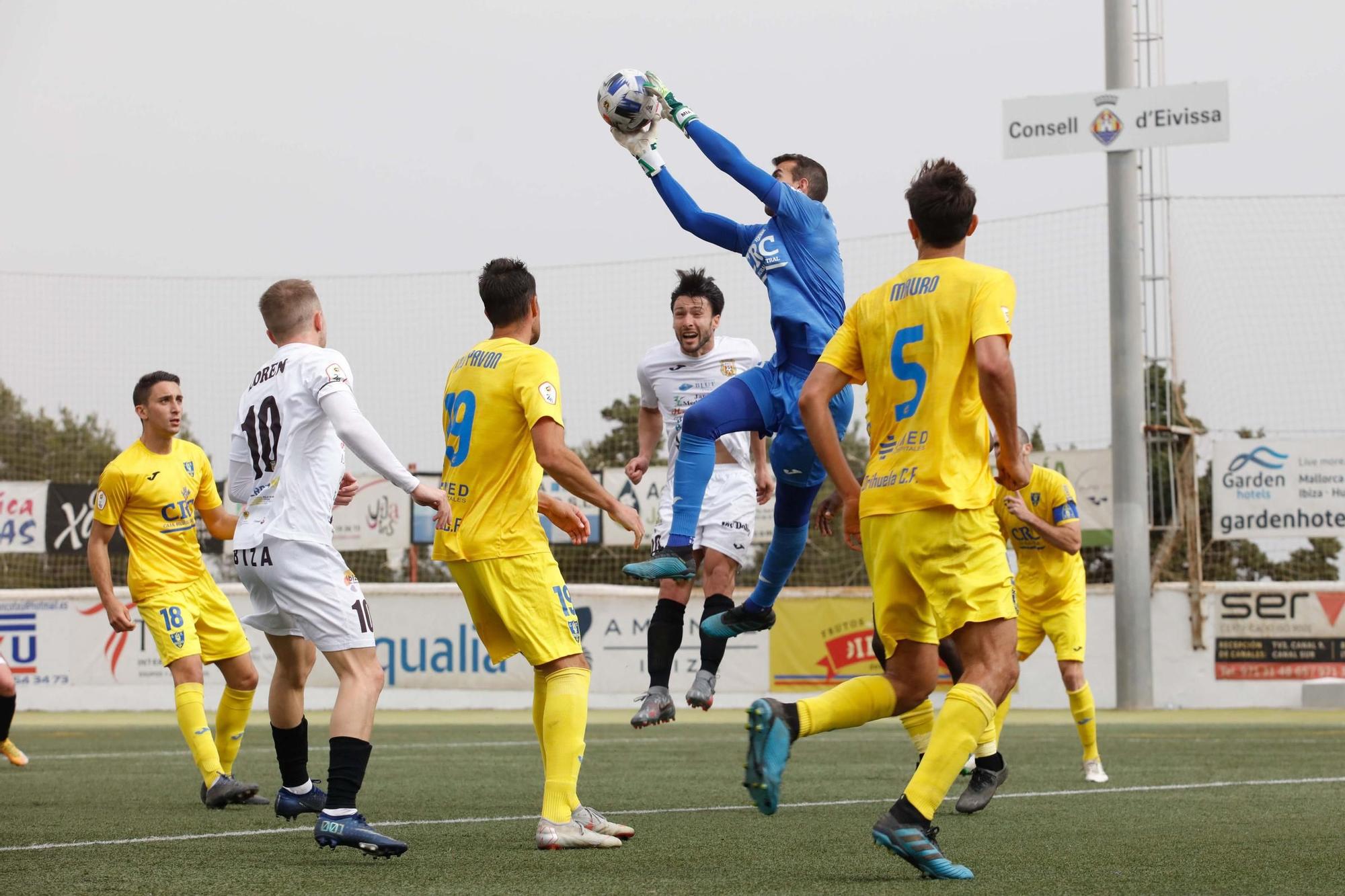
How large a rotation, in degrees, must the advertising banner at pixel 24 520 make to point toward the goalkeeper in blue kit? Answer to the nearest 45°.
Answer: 0° — it already faces them

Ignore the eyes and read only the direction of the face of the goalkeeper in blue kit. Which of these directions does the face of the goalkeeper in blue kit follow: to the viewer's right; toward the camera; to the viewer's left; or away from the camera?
to the viewer's left

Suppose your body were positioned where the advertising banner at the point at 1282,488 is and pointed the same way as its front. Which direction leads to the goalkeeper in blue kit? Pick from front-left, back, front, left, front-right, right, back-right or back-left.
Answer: front

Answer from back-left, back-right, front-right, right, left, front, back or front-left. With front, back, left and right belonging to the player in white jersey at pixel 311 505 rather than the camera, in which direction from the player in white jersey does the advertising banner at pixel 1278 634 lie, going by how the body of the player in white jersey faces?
front

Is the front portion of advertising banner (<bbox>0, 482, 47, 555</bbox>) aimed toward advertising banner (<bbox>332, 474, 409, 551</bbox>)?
no

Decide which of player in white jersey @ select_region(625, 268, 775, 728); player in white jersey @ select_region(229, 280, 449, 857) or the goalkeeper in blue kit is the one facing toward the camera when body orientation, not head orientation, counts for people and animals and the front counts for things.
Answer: player in white jersey @ select_region(625, 268, 775, 728)

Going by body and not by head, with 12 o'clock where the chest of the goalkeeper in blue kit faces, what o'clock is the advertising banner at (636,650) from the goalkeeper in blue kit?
The advertising banner is roughly at 3 o'clock from the goalkeeper in blue kit.

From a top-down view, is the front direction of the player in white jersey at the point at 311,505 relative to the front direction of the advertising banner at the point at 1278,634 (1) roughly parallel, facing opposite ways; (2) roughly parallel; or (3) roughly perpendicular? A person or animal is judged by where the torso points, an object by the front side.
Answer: roughly parallel, facing opposite ways

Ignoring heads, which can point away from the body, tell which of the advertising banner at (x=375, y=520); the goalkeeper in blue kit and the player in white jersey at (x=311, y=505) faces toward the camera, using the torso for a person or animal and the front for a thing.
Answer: the advertising banner

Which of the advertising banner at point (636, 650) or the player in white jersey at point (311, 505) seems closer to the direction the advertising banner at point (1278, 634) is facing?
the player in white jersey

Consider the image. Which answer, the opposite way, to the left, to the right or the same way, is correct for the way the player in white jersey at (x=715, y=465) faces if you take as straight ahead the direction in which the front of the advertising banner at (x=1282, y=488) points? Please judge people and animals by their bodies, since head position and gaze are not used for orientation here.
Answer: the same way

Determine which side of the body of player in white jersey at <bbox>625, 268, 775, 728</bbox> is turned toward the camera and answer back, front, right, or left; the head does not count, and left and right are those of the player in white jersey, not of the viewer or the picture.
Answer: front

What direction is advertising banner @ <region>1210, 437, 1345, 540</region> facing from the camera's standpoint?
toward the camera

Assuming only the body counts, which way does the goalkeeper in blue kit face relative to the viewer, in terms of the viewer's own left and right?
facing to the left of the viewer

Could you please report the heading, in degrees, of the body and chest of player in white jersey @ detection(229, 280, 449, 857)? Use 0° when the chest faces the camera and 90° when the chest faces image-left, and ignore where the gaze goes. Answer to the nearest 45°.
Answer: approximately 225°

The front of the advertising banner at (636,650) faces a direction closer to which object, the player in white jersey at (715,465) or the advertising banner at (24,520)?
the player in white jersey

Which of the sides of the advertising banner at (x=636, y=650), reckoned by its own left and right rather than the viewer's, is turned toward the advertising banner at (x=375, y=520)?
right

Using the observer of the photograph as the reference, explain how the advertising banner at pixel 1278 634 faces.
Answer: facing the viewer

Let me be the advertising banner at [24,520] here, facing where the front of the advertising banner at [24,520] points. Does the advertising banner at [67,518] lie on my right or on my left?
on my left

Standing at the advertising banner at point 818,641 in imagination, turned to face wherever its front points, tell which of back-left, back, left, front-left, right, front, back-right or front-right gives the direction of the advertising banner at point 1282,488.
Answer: left
